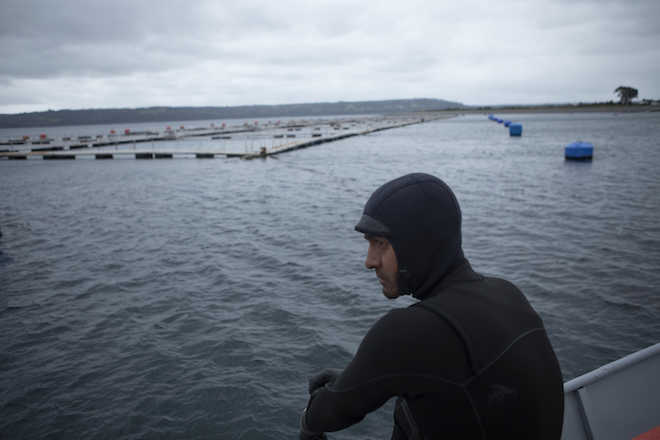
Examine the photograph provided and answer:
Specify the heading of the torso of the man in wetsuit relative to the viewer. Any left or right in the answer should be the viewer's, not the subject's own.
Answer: facing away from the viewer and to the left of the viewer

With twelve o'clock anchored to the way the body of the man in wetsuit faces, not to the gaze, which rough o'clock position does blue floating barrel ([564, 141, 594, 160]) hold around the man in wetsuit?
The blue floating barrel is roughly at 2 o'clock from the man in wetsuit.

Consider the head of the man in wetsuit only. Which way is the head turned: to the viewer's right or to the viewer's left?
to the viewer's left
